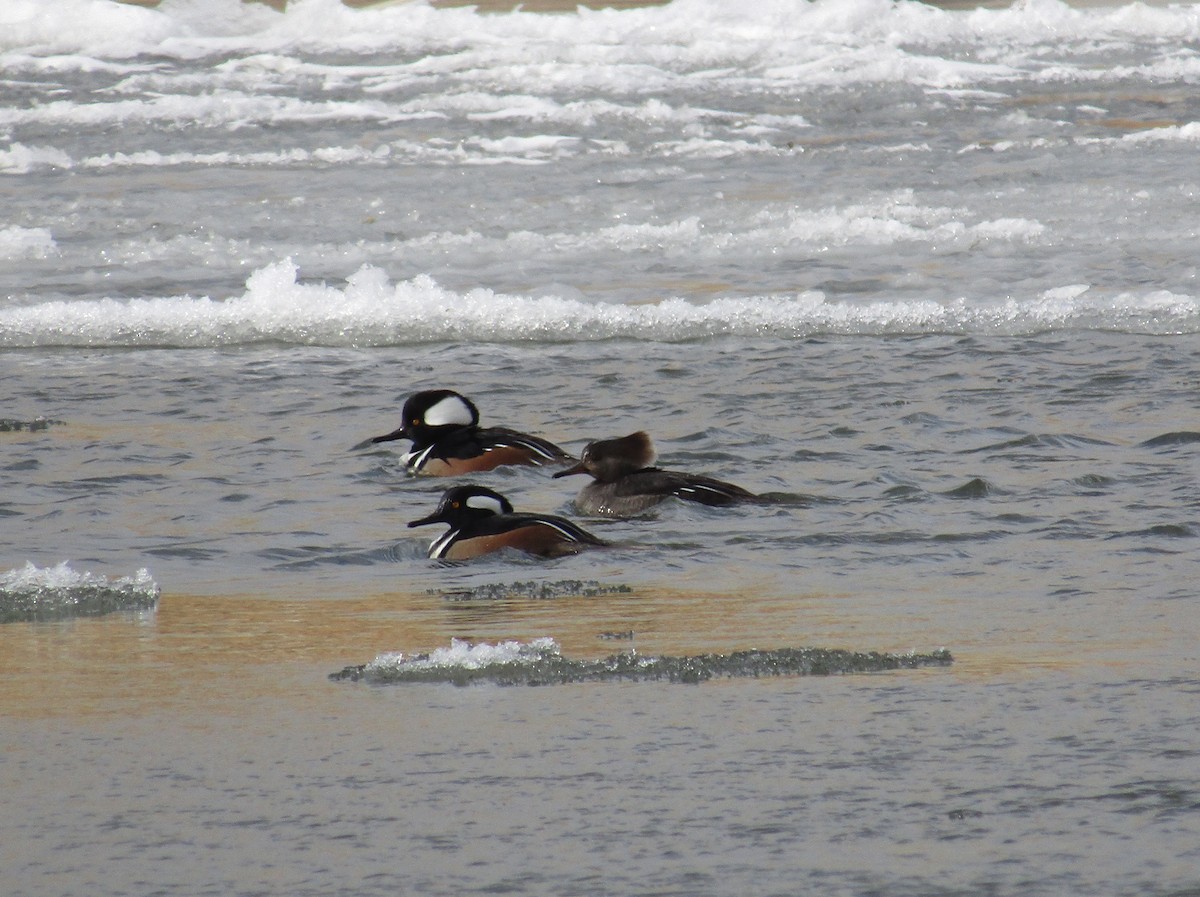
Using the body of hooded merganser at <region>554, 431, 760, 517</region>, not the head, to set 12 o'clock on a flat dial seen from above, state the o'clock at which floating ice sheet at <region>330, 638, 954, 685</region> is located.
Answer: The floating ice sheet is roughly at 9 o'clock from the hooded merganser.

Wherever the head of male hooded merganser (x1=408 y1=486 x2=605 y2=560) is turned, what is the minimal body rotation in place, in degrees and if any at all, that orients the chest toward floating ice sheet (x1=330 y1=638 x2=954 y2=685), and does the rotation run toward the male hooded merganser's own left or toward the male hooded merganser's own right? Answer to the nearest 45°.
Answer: approximately 90° to the male hooded merganser's own left

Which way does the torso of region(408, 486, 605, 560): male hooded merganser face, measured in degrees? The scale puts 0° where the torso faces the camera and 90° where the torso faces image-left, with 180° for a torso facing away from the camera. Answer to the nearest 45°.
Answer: approximately 90°

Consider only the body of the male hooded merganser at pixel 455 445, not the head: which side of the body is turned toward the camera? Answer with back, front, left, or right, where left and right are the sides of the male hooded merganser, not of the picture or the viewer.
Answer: left

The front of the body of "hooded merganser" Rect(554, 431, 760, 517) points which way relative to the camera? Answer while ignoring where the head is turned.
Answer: to the viewer's left
